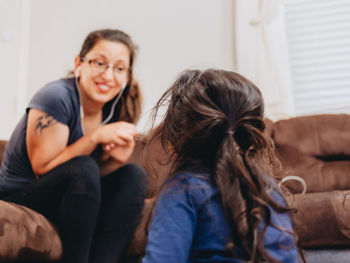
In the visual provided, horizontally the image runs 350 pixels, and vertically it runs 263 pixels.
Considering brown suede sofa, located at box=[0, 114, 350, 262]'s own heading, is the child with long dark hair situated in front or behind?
in front

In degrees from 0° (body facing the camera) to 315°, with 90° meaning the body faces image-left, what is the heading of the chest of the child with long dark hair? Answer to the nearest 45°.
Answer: approximately 135°

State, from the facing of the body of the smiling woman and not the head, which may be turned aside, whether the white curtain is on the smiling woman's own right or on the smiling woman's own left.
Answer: on the smiling woman's own left

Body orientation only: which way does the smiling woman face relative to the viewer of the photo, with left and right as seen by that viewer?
facing the viewer and to the right of the viewer

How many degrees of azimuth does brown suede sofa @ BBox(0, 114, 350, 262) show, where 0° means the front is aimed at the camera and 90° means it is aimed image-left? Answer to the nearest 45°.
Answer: approximately 0°

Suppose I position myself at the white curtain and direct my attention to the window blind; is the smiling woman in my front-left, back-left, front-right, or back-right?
back-right

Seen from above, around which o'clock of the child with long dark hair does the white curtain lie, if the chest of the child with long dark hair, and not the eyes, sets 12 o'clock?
The white curtain is roughly at 2 o'clock from the child with long dark hair.

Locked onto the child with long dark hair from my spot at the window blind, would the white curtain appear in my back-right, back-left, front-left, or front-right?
front-right

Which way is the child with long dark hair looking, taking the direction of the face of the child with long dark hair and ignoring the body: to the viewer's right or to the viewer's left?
to the viewer's left

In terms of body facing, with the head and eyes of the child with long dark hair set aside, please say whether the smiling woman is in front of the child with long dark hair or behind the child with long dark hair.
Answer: in front

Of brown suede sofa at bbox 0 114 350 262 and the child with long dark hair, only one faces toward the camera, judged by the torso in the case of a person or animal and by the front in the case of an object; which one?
the brown suede sofa

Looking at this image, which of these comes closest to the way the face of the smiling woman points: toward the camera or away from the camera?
toward the camera
